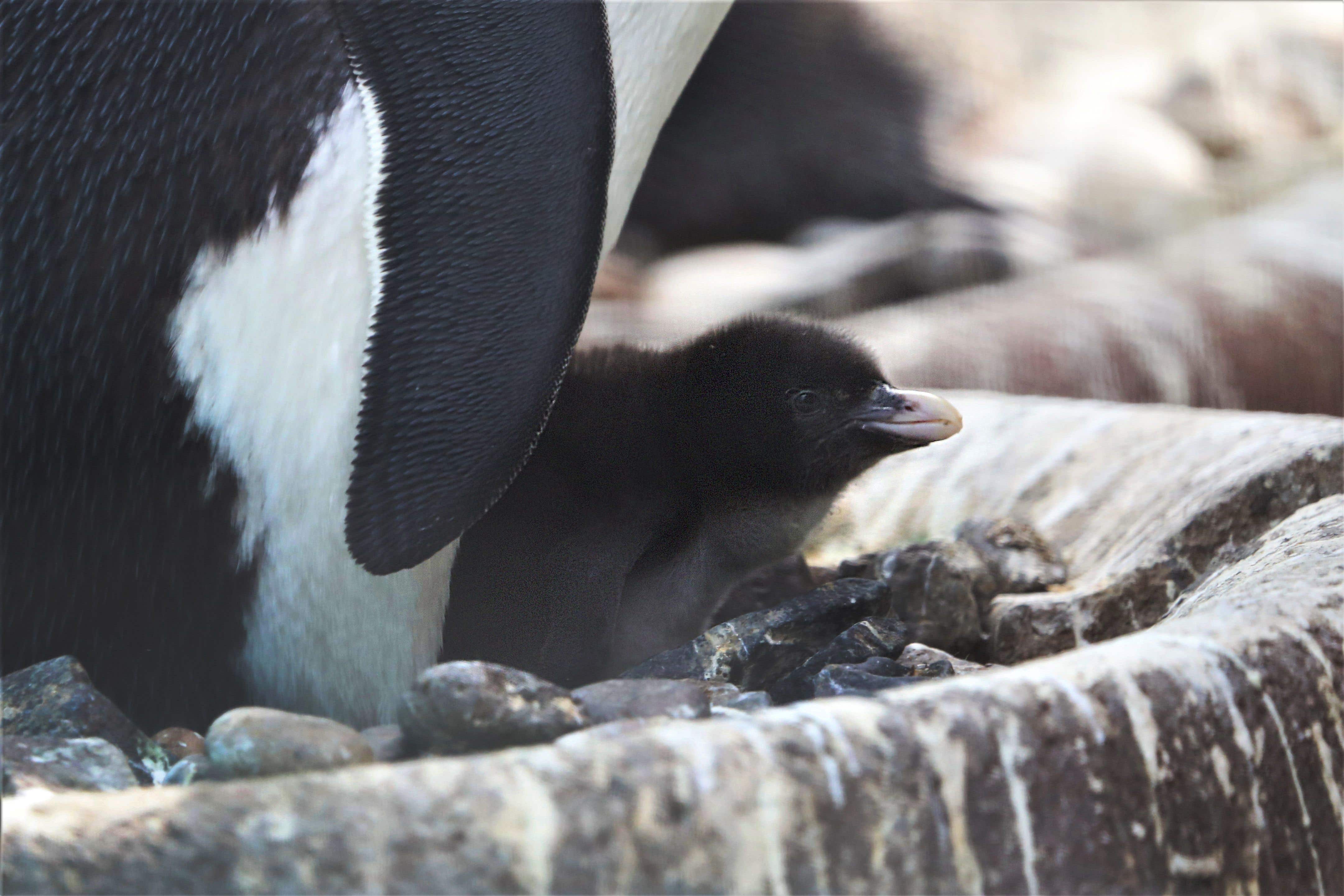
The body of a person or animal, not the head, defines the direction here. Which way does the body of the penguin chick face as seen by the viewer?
to the viewer's right
